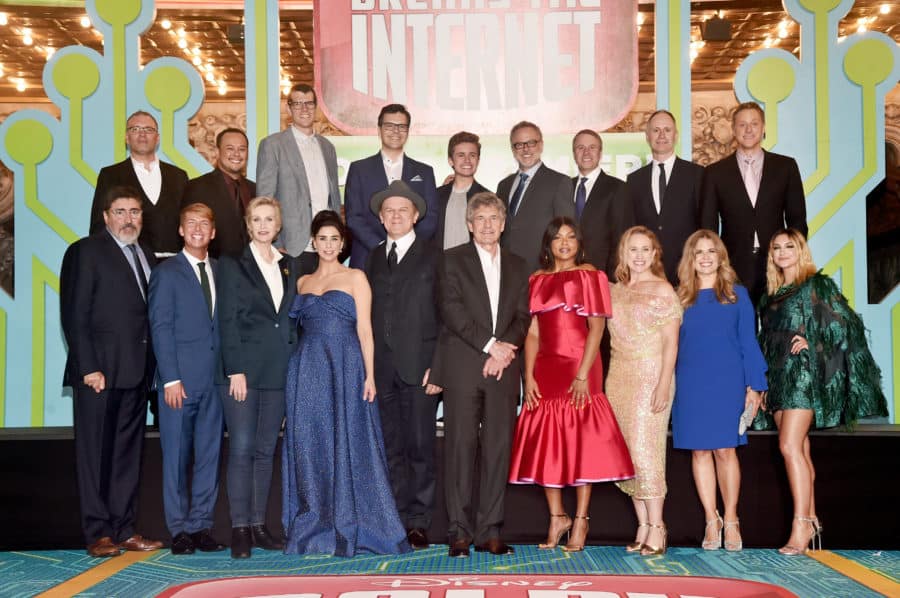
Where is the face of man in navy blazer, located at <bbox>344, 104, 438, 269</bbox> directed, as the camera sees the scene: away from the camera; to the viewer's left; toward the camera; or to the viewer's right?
toward the camera

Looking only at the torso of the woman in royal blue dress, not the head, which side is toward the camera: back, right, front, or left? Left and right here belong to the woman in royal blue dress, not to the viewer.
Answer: front

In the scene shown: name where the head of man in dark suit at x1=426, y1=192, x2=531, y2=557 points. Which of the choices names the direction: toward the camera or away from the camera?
toward the camera

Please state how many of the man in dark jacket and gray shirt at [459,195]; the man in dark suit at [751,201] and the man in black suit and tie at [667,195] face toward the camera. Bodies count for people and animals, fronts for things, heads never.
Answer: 3

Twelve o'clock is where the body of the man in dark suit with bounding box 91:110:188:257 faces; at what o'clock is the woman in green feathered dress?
The woman in green feathered dress is roughly at 10 o'clock from the man in dark suit.

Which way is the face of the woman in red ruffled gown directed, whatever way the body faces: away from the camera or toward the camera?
toward the camera

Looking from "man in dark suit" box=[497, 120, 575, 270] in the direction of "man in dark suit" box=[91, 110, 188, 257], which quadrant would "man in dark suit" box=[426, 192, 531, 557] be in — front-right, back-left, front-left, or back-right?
front-left

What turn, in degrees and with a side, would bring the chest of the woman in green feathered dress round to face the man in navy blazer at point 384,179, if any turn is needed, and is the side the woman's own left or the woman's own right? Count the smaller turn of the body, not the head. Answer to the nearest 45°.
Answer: approximately 45° to the woman's own right

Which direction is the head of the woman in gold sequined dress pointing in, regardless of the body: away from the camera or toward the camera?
toward the camera

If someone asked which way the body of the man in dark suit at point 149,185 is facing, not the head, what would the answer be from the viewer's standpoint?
toward the camera

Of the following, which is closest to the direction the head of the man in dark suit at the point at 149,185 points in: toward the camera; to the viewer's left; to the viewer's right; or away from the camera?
toward the camera

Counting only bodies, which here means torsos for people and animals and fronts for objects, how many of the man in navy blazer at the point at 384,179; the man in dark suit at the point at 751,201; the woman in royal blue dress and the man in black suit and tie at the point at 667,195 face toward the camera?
4

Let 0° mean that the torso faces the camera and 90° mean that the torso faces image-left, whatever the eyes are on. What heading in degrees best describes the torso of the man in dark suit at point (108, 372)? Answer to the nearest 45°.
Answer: approximately 315°

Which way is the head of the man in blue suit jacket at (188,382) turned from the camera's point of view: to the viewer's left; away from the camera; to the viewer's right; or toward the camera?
toward the camera

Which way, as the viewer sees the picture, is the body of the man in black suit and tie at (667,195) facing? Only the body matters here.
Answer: toward the camera
